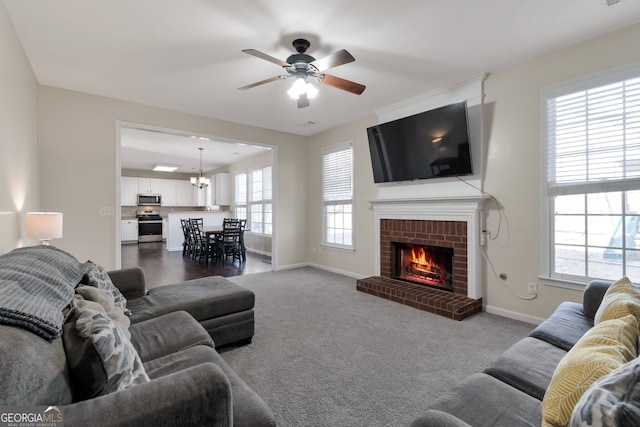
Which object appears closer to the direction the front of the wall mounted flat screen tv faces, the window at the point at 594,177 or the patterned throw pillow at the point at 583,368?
the patterned throw pillow

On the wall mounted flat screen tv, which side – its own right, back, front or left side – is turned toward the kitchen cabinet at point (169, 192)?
right

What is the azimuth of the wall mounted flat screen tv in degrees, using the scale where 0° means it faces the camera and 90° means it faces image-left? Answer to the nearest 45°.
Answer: approximately 45°

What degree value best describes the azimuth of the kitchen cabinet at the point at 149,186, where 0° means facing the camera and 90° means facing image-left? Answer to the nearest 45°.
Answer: approximately 0°

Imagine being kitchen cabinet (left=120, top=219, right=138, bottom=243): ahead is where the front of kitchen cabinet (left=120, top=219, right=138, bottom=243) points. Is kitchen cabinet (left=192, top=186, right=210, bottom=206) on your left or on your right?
on your left

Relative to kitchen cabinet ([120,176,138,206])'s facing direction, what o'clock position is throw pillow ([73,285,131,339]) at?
The throw pillow is roughly at 12 o'clock from the kitchen cabinet.
